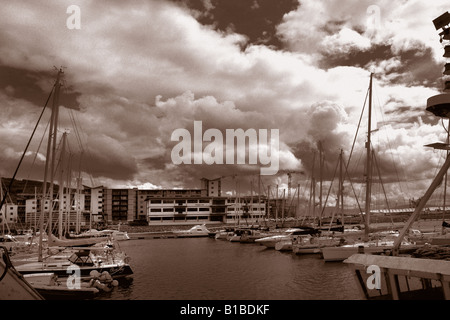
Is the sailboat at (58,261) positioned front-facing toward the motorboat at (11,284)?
no

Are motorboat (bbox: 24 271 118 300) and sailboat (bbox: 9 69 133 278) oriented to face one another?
no

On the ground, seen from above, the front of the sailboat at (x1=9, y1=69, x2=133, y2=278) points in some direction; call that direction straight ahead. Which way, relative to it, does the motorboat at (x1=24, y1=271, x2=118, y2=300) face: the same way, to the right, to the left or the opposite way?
the same way

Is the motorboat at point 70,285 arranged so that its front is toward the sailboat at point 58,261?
no
